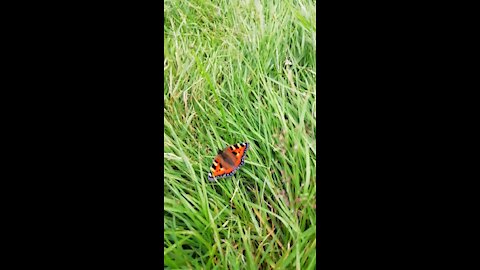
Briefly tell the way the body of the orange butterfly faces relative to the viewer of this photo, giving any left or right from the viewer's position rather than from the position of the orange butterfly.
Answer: facing away from the viewer and to the left of the viewer
